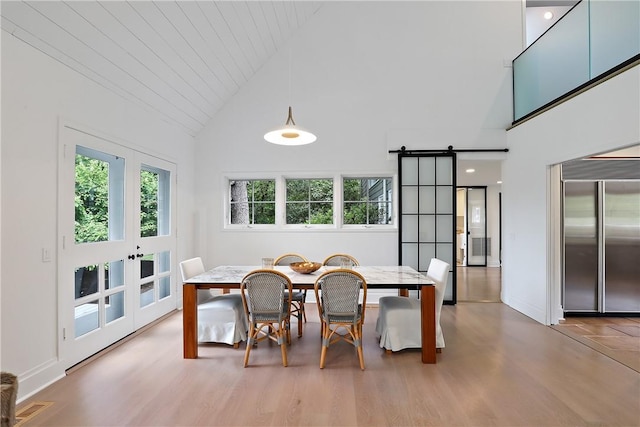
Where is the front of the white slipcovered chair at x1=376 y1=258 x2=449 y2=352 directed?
to the viewer's left

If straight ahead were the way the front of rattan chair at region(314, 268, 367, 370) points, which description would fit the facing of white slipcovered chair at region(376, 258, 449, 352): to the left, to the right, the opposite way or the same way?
to the left

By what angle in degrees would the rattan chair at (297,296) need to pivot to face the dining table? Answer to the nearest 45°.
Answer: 0° — it already faces it

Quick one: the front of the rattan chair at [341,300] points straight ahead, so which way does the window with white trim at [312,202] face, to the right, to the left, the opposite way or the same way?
the opposite way

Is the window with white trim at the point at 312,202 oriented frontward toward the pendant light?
yes

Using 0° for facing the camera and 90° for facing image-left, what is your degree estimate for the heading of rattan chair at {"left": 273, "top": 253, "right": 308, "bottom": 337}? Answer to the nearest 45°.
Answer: approximately 0°

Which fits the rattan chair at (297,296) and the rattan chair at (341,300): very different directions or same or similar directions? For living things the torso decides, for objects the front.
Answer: very different directions

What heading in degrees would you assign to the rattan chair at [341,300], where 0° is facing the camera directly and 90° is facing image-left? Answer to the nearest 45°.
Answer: approximately 180°

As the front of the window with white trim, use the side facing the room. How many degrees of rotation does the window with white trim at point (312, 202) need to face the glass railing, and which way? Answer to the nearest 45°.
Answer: approximately 45° to its left

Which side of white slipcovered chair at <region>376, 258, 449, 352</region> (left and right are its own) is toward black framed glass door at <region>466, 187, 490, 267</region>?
right

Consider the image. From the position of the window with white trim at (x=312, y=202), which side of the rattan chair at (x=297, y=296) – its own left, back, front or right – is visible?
back

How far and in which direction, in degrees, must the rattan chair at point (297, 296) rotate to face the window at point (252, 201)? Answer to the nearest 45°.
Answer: approximately 135° to its right

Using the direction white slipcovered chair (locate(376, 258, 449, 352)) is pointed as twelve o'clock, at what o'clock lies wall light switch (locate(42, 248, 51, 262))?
The wall light switch is roughly at 11 o'clock from the white slipcovered chair.
